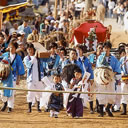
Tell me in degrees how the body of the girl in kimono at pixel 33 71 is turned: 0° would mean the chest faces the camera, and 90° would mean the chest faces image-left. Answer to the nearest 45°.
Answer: approximately 0°

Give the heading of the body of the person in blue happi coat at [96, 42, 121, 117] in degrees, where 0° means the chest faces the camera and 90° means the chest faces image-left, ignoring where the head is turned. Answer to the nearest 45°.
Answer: approximately 45°

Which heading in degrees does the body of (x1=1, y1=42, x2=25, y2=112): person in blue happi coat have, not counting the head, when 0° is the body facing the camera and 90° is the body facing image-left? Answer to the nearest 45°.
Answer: approximately 45°

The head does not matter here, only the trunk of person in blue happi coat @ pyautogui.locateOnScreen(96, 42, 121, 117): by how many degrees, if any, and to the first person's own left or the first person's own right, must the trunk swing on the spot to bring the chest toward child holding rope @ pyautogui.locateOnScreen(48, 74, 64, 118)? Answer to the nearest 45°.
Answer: approximately 45° to the first person's own right

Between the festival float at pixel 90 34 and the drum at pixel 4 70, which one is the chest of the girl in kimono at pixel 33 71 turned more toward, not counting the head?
the drum

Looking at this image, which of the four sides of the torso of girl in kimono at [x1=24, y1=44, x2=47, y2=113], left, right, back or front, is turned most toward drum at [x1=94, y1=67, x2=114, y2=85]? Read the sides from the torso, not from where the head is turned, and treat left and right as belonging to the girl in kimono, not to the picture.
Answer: left
